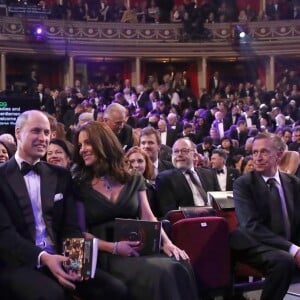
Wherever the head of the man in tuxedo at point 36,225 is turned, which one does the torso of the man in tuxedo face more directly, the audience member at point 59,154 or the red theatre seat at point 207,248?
the red theatre seat

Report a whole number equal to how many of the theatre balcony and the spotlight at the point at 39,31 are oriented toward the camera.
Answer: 2

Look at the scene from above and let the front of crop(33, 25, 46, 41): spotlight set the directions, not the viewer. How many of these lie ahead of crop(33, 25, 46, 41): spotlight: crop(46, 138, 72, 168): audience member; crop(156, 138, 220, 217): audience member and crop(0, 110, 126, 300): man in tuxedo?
3

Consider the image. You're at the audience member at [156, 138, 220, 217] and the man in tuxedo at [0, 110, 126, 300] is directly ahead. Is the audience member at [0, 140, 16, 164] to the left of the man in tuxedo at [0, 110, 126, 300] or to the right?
right

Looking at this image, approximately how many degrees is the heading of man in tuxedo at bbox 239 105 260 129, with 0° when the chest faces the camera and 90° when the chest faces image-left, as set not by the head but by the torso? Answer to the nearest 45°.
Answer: approximately 45°

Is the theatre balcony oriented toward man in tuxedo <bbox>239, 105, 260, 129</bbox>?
yes
